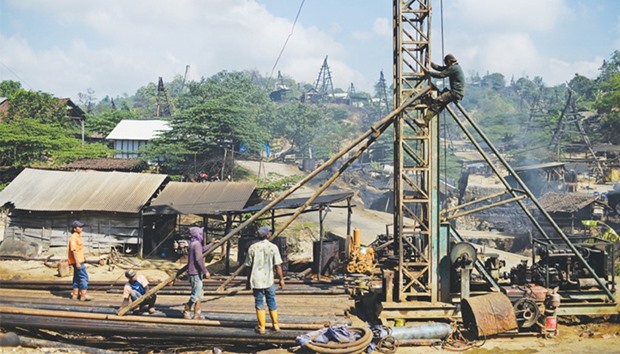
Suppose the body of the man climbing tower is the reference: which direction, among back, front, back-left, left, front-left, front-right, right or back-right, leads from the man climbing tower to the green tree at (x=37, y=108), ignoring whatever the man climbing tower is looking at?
front-right

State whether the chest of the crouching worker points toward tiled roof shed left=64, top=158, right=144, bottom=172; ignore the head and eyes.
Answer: no

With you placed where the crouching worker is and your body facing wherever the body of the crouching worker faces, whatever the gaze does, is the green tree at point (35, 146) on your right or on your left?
on your right

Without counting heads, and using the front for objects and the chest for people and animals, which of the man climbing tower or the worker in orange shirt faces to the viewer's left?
the man climbing tower

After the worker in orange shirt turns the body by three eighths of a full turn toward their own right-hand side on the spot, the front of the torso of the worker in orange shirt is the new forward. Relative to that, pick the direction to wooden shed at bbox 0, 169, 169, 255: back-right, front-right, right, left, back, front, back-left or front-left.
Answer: right

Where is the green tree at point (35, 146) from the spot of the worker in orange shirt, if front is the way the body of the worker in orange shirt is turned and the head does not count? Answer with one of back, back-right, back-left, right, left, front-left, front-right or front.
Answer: back-left

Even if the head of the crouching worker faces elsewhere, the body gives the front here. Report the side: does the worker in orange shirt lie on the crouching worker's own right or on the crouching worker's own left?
on the crouching worker's own right

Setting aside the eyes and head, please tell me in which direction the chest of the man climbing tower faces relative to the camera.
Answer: to the viewer's left

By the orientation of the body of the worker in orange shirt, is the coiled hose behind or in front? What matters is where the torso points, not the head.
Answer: in front

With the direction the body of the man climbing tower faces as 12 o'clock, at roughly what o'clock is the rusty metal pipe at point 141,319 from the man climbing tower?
The rusty metal pipe is roughly at 11 o'clock from the man climbing tower.

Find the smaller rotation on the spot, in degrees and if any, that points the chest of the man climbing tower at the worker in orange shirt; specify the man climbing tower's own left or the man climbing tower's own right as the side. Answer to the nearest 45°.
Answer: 0° — they already face them

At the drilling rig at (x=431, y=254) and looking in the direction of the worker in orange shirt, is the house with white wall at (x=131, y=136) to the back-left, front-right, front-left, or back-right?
front-right

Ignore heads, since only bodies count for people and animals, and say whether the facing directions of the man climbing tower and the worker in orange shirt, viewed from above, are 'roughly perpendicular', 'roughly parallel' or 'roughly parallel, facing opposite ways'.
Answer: roughly parallel, facing opposite ways

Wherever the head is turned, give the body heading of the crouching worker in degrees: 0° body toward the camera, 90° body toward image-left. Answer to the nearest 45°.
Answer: approximately 45°

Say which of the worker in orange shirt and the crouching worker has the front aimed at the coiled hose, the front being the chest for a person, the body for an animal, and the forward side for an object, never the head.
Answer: the worker in orange shirt
